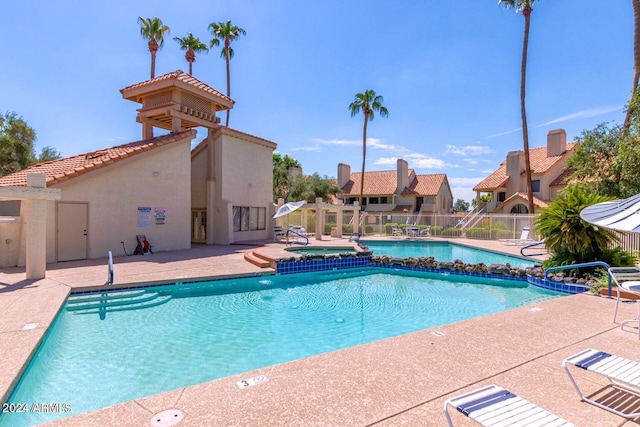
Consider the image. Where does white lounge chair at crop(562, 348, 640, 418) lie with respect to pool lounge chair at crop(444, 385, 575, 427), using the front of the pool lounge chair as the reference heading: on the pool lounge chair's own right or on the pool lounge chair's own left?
on the pool lounge chair's own right

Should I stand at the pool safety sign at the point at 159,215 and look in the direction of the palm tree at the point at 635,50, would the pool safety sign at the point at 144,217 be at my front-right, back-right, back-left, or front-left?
back-right

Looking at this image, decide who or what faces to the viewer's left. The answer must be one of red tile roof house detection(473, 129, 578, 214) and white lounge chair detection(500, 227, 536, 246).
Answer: the white lounge chair

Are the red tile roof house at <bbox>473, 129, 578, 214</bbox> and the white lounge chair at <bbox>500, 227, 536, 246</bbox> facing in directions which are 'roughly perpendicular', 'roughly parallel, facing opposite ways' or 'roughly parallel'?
roughly perpendicular

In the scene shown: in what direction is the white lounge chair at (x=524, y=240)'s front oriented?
to the viewer's left

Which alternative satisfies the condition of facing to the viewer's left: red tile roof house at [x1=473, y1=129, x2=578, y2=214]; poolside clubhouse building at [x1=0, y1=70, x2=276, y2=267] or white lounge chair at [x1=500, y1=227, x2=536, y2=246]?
the white lounge chair

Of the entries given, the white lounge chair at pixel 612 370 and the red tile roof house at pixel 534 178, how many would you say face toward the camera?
1
